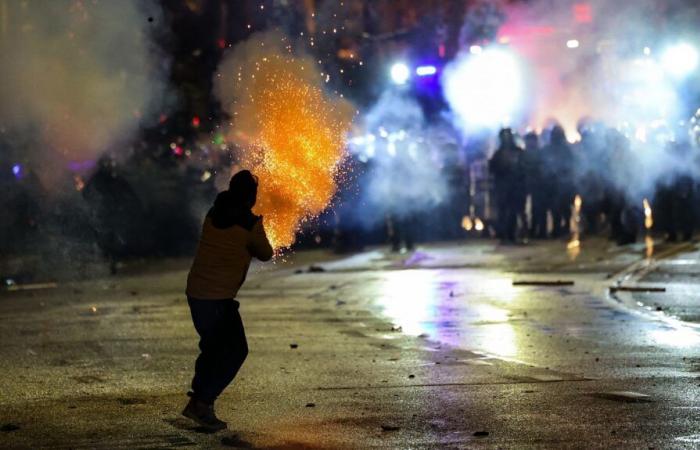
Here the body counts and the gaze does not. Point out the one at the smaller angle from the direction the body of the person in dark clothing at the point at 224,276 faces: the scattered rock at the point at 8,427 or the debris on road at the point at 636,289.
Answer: the debris on road

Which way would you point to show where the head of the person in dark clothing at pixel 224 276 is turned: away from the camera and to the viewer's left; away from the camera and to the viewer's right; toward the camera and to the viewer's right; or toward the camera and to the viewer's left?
away from the camera and to the viewer's right

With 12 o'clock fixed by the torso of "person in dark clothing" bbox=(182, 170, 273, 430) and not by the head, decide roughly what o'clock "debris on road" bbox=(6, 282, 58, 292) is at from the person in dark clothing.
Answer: The debris on road is roughly at 10 o'clock from the person in dark clothing.

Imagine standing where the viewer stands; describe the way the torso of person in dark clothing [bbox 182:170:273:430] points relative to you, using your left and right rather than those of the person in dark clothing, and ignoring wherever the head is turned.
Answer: facing away from the viewer and to the right of the viewer

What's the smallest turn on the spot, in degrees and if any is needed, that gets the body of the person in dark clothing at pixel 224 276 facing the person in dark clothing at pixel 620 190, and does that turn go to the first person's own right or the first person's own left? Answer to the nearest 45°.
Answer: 0° — they already face them

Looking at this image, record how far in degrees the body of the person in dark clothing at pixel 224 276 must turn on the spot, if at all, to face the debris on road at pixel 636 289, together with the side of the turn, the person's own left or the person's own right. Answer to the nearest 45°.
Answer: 0° — they already face it

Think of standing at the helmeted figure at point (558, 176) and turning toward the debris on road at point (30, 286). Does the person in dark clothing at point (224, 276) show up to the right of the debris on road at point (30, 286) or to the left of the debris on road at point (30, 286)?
left
